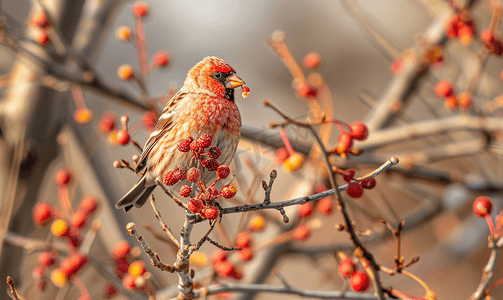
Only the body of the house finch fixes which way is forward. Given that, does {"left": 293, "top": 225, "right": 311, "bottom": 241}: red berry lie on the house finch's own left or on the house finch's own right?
on the house finch's own left

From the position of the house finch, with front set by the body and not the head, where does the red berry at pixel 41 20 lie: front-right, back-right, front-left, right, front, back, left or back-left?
back

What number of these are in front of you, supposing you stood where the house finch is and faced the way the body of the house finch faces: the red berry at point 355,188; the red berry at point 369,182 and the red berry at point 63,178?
2

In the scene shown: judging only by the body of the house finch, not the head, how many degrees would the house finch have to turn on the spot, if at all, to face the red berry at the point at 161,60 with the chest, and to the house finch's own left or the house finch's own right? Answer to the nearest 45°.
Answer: approximately 135° to the house finch's own left

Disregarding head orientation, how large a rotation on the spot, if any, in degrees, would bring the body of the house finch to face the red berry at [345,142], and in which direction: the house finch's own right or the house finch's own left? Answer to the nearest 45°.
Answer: approximately 45° to the house finch's own left

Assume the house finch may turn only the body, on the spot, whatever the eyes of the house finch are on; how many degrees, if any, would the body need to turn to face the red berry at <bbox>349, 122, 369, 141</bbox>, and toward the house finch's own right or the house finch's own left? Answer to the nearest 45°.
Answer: approximately 45° to the house finch's own left

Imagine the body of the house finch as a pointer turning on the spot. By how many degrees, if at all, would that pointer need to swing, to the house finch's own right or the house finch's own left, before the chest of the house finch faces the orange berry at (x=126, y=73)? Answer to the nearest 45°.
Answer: approximately 180°

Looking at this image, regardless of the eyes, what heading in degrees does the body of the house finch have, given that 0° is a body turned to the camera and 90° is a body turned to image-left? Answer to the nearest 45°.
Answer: approximately 315°

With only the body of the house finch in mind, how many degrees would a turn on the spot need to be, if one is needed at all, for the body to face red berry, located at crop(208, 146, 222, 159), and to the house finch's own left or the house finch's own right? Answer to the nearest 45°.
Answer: approximately 45° to the house finch's own right

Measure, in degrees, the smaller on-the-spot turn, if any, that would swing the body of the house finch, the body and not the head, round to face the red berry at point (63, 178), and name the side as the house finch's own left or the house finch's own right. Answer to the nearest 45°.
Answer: approximately 180°

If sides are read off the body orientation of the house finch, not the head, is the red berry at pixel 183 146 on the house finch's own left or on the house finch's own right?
on the house finch's own right
